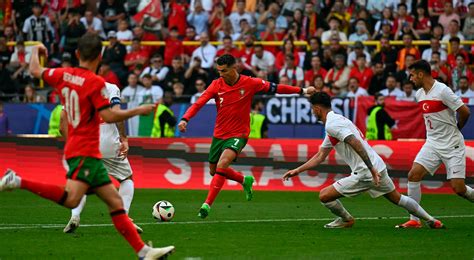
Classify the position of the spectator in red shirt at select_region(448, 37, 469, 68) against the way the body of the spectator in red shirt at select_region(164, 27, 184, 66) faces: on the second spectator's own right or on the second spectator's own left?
on the second spectator's own left

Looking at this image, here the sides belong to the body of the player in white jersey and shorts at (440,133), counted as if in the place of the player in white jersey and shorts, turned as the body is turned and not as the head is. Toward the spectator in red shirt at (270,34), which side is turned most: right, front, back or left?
right

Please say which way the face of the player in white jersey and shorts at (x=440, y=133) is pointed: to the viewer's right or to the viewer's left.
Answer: to the viewer's left

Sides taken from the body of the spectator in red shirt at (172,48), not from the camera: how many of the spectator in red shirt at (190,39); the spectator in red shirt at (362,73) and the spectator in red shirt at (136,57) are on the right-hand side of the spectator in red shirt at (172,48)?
1

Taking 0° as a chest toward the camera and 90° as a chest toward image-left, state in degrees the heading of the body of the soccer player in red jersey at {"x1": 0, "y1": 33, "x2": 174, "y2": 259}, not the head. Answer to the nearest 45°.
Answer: approximately 225°

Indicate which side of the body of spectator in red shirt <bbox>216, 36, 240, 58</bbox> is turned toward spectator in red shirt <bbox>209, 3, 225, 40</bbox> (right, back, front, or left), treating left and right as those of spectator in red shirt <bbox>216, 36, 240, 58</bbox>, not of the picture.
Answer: back

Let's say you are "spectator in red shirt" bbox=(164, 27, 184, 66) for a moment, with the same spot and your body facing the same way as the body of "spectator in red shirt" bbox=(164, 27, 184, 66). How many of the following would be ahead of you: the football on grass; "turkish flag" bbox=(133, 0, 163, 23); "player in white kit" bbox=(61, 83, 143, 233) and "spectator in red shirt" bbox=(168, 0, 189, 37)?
2

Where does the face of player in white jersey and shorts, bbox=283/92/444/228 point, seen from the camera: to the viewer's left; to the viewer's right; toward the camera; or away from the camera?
to the viewer's left

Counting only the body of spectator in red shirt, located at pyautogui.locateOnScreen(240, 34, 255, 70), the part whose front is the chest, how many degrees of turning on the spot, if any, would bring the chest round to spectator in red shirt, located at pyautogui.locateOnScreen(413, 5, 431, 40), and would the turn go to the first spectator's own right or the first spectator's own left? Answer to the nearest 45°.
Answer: approximately 90° to the first spectator's own left

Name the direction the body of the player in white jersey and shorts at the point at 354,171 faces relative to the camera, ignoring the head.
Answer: to the viewer's left

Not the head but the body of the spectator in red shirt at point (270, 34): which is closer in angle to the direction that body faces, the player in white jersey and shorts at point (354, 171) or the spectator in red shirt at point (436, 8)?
the player in white jersey and shorts

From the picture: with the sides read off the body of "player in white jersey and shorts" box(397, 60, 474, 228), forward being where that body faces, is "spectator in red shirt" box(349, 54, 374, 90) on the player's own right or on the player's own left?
on the player's own right
